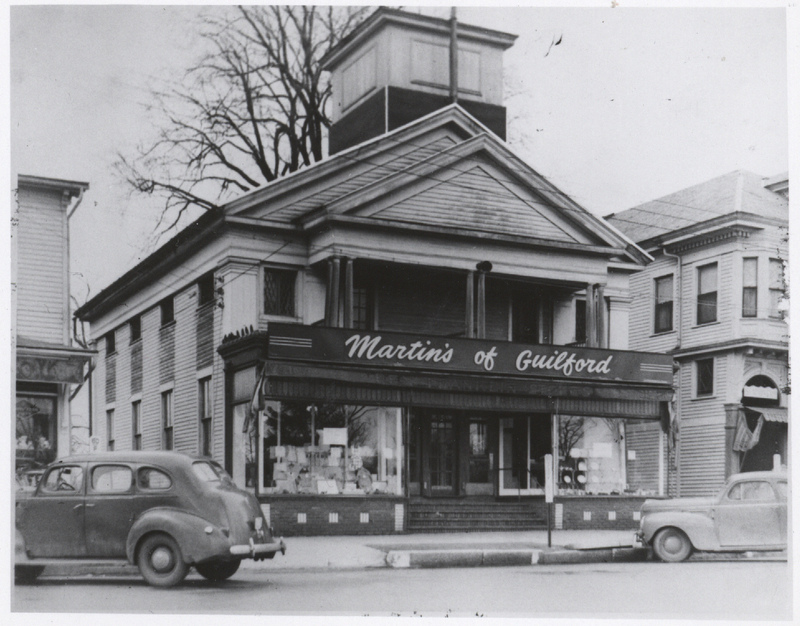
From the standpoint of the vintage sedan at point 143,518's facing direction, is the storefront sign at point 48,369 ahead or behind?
ahead

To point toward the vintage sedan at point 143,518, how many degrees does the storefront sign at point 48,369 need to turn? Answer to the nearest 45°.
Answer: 0° — it already faces it

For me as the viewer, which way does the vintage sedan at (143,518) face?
facing away from the viewer and to the left of the viewer

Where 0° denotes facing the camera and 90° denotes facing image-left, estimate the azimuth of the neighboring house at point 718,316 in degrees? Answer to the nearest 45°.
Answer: approximately 315°

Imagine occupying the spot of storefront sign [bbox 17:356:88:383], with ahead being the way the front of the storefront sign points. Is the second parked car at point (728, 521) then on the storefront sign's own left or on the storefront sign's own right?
on the storefront sign's own left

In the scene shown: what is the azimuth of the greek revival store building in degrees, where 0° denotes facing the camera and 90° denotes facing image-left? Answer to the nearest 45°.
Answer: approximately 315°

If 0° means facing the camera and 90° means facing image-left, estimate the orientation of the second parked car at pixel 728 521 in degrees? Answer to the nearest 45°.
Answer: approximately 90°

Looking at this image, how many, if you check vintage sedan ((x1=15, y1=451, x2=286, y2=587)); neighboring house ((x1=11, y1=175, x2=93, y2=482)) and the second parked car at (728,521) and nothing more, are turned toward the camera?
1

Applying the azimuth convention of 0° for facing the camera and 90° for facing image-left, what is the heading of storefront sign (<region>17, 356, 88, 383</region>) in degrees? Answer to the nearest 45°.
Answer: approximately 0°

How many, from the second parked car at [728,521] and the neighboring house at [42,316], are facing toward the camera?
1
